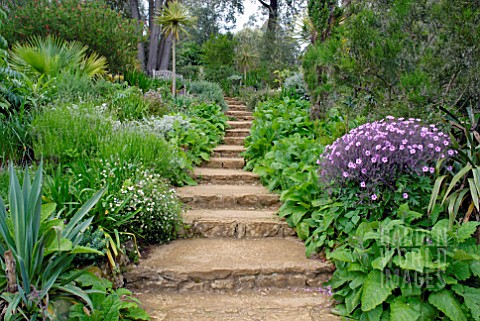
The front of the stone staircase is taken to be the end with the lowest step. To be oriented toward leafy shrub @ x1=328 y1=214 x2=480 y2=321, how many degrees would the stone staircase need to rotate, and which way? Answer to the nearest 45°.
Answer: approximately 45° to its left

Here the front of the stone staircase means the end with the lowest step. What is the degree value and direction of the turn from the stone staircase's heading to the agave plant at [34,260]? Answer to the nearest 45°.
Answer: approximately 45° to its right

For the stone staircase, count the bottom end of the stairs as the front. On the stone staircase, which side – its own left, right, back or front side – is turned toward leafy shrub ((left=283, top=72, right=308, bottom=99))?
back

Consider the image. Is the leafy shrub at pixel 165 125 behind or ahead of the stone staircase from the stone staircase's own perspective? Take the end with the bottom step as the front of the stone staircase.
behind

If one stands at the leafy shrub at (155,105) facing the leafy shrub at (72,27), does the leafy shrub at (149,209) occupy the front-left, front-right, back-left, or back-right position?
back-left

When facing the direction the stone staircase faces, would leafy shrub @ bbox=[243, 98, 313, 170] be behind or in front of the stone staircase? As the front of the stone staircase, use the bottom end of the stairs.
behind

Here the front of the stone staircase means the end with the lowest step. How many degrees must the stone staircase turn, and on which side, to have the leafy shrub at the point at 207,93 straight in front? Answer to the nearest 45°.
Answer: approximately 180°

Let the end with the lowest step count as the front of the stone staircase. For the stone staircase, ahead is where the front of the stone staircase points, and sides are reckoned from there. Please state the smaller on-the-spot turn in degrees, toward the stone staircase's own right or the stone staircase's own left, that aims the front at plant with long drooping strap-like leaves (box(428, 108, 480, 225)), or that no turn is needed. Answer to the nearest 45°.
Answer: approximately 90° to the stone staircase's own left

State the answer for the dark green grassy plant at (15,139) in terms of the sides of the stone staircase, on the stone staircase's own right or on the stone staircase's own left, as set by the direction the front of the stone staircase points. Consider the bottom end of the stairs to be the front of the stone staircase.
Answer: on the stone staircase's own right

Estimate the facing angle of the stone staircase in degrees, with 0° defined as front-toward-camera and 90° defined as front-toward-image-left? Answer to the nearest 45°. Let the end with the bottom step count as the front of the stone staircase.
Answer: approximately 0°
